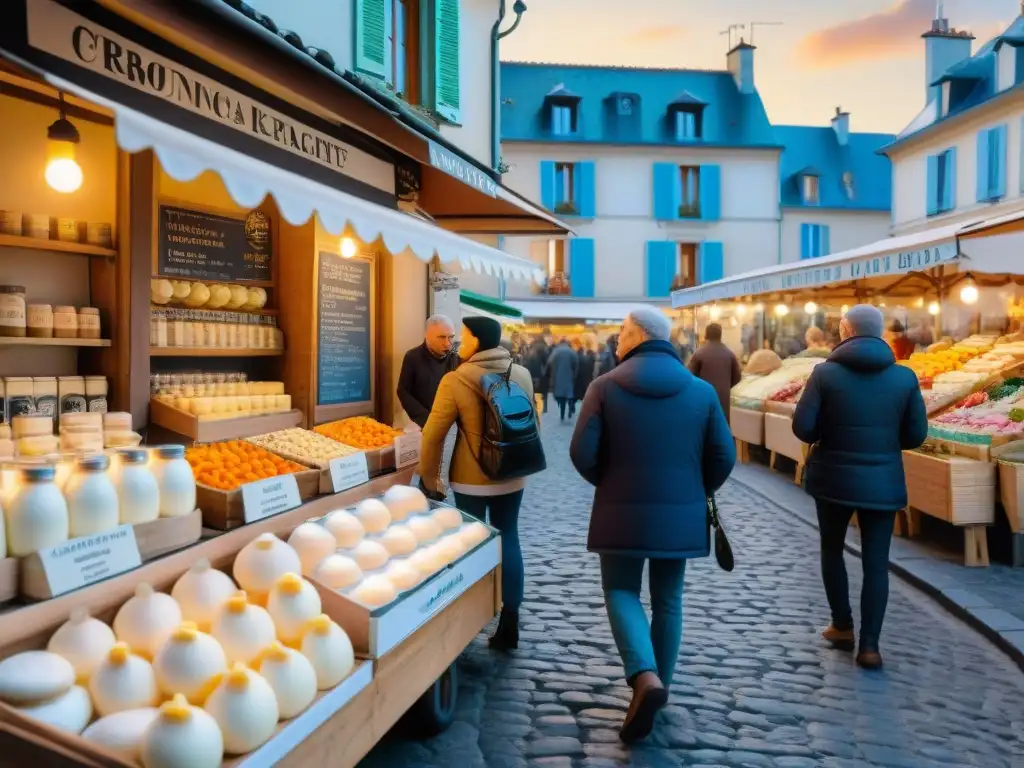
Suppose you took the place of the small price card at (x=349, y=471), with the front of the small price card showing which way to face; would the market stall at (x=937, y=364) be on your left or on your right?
on your left

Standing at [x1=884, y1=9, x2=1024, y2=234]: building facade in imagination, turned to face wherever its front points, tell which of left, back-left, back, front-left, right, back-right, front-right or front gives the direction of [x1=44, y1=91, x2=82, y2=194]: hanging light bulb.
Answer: front-left

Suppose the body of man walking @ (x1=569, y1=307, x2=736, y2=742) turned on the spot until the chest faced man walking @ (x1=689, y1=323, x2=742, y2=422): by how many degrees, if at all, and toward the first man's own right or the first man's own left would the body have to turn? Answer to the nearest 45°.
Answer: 0° — they already face them

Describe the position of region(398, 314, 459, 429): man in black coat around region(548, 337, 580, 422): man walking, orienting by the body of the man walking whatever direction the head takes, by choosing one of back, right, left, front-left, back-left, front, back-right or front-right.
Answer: back

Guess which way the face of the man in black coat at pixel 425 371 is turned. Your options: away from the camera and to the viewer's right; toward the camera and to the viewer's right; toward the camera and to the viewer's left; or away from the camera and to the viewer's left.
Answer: toward the camera and to the viewer's right

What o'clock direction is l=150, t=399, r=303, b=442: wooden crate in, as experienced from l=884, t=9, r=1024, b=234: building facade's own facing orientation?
The wooden crate is roughly at 11 o'clock from the building facade.

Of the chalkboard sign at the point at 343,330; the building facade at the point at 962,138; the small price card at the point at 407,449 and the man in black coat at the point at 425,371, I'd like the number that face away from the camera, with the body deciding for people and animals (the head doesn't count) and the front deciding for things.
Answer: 0

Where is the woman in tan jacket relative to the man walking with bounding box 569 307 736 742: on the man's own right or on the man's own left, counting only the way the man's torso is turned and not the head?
on the man's own left

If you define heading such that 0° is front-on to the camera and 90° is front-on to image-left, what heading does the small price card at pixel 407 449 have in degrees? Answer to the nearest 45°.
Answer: approximately 315°

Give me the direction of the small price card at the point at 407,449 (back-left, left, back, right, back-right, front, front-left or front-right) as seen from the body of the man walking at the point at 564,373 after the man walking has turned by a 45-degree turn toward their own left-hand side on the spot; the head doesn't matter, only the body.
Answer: back-left

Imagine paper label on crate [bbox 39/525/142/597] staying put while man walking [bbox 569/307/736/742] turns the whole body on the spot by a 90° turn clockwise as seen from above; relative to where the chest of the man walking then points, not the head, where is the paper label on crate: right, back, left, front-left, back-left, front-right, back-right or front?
back-right

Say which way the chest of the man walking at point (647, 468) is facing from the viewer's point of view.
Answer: away from the camera

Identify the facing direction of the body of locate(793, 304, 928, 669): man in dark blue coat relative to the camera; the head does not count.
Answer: away from the camera

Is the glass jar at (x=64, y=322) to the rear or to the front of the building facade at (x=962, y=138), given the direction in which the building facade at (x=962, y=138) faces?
to the front

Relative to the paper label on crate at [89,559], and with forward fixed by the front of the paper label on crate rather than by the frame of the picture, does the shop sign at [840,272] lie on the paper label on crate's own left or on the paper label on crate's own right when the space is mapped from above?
on the paper label on crate's own left

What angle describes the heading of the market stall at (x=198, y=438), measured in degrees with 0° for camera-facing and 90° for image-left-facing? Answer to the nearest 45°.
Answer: approximately 315°

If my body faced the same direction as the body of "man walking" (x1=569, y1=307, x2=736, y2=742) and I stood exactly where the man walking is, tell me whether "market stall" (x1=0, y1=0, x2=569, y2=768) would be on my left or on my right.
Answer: on my left

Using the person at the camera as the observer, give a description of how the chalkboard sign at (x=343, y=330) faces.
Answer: facing the viewer and to the right of the viewer

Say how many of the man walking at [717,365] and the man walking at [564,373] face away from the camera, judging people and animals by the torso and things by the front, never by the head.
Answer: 2

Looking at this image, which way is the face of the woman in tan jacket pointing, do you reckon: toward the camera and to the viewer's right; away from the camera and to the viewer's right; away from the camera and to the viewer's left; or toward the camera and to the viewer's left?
away from the camera and to the viewer's left

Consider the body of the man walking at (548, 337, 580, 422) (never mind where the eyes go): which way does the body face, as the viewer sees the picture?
away from the camera

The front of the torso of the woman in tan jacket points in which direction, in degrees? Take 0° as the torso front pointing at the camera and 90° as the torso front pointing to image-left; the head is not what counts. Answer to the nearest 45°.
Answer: approximately 135°

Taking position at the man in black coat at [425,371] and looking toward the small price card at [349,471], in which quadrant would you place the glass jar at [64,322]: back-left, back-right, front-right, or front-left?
front-right
